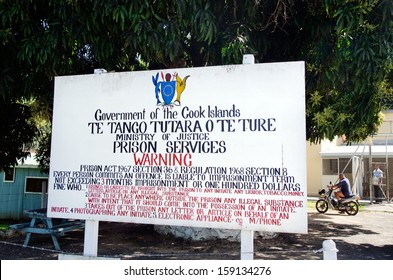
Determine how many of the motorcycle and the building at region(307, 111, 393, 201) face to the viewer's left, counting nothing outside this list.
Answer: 1

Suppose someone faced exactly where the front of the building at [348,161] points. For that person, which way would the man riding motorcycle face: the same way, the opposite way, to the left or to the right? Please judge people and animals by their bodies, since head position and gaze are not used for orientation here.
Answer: to the right

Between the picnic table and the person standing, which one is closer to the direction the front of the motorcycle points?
the picnic table

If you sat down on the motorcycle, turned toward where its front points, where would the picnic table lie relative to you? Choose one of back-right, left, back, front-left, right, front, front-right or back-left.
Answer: front-left

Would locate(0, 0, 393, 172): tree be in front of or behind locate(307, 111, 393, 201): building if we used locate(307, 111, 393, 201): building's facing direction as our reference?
in front

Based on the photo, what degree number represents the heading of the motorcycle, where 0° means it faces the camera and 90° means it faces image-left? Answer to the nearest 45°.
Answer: approximately 90°

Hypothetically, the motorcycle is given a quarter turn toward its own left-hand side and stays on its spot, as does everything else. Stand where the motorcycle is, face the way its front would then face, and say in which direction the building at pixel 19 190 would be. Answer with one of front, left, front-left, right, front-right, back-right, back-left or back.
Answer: right

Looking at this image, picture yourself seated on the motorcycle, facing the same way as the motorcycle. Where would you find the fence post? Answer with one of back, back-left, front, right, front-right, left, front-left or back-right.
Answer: left

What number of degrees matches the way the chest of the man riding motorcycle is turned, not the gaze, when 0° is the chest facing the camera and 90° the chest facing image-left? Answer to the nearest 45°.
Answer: approximately 90°

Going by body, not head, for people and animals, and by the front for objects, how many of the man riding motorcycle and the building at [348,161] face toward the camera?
1

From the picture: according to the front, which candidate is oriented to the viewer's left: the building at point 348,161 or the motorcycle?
the motorcycle

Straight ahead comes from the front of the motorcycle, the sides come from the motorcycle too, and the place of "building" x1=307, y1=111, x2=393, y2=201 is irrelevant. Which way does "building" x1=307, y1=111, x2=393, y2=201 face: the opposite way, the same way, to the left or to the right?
to the left

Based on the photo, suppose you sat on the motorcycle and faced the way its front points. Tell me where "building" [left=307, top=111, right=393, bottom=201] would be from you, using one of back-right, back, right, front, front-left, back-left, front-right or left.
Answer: right
